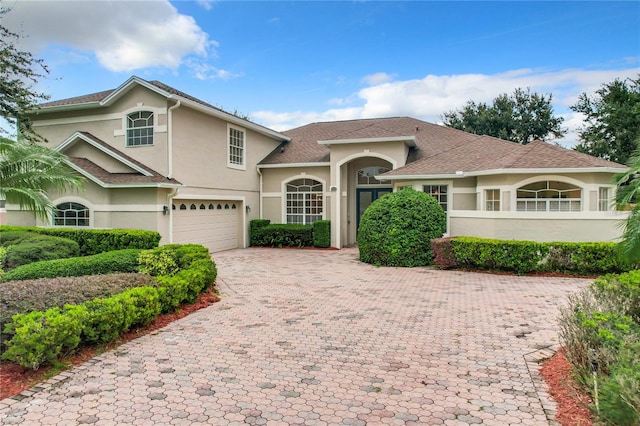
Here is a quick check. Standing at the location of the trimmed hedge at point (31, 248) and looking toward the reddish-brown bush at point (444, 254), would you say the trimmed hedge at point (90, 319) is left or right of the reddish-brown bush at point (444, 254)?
right

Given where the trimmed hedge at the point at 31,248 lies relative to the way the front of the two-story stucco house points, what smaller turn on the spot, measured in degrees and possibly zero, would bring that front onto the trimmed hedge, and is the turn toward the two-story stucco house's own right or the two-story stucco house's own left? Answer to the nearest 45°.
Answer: approximately 45° to the two-story stucco house's own right

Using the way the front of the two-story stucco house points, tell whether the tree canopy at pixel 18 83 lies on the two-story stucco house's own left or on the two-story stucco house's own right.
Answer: on the two-story stucco house's own right

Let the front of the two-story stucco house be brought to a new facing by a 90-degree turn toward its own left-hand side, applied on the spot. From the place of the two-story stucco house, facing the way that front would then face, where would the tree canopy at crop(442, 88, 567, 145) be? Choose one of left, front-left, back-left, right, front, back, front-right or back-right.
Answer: front-left

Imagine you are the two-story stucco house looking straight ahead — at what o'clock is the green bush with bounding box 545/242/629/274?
The green bush is roughly at 10 o'clock from the two-story stucco house.

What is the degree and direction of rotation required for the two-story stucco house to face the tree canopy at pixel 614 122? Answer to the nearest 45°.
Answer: approximately 135° to its left

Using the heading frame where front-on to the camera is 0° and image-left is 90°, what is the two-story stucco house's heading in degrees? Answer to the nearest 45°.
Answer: approximately 0°

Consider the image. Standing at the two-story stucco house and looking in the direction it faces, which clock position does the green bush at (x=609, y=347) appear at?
The green bush is roughly at 11 o'clock from the two-story stucco house.

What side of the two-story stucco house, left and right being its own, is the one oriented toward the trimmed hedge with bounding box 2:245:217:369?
front

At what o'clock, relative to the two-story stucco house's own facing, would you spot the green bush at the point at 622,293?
The green bush is roughly at 11 o'clock from the two-story stucco house.

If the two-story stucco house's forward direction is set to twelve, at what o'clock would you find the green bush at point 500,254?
The green bush is roughly at 10 o'clock from the two-story stucco house.
